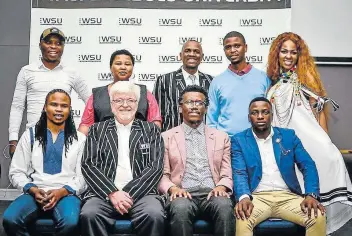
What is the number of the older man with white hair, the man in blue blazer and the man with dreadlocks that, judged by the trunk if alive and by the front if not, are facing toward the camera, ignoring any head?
3

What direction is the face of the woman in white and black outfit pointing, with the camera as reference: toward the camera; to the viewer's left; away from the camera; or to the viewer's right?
toward the camera

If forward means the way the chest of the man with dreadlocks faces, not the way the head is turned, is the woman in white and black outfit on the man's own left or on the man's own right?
on the man's own left

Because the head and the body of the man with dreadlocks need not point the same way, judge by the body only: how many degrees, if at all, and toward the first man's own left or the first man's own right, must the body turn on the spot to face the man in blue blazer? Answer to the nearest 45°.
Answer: approximately 90° to the first man's own left

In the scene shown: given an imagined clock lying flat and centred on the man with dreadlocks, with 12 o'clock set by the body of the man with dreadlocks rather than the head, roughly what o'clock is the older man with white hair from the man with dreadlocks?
The older man with white hair is roughly at 10 o'clock from the man with dreadlocks.

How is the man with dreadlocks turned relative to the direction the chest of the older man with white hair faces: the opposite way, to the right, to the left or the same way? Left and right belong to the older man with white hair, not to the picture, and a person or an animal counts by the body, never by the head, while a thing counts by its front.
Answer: the same way

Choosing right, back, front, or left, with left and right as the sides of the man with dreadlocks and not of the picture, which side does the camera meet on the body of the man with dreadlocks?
front

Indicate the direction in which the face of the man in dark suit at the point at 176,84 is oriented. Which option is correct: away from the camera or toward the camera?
toward the camera

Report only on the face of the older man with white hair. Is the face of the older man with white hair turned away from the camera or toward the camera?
toward the camera

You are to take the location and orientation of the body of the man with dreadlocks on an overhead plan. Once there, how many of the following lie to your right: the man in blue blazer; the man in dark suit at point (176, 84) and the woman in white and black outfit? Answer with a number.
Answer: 0

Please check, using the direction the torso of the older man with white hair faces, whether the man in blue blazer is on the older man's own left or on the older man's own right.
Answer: on the older man's own left

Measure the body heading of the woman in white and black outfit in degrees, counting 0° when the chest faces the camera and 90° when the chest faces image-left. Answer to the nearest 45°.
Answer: approximately 45°

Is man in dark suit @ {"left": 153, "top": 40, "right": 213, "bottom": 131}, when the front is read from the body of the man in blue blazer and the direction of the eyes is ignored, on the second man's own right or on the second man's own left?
on the second man's own right

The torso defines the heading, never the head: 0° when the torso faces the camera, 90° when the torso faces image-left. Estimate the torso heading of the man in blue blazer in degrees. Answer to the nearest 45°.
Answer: approximately 0°

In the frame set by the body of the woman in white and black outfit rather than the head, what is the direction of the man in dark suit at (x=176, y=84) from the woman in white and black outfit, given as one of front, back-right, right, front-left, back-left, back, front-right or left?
front-right

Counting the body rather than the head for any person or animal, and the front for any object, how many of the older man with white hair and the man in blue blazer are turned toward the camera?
2

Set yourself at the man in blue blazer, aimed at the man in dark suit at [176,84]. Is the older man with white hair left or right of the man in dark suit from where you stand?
left

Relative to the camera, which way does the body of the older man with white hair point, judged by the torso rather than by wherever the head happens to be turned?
toward the camera
